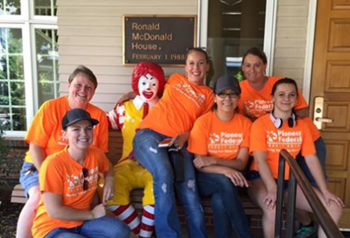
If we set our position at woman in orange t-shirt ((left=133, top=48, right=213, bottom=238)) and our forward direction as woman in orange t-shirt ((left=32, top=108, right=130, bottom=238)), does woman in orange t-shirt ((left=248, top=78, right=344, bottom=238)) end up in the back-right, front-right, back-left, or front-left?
back-left

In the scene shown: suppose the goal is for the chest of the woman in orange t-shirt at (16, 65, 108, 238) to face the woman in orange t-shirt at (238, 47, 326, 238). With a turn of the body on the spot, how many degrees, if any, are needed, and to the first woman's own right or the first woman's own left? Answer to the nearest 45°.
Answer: approximately 45° to the first woman's own left

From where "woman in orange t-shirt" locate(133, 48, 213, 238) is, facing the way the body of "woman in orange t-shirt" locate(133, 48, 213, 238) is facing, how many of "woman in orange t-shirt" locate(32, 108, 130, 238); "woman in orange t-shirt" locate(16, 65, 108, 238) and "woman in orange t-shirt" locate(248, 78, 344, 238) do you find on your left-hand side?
1

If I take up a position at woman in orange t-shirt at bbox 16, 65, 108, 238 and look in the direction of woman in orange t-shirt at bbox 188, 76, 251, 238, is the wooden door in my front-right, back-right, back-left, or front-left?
front-left

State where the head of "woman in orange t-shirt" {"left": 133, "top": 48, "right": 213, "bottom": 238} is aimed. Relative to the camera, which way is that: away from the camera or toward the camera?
toward the camera

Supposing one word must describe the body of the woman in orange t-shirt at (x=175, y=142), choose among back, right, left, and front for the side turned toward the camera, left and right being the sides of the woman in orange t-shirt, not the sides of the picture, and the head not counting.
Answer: front

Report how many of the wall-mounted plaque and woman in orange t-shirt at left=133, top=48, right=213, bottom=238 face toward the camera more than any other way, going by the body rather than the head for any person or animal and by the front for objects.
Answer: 2

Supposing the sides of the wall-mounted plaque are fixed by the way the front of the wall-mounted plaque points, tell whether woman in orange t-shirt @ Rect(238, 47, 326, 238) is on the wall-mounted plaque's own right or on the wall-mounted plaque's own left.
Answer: on the wall-mounted plaque's own left

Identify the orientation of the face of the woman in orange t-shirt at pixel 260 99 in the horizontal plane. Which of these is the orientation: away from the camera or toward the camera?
toward the camera

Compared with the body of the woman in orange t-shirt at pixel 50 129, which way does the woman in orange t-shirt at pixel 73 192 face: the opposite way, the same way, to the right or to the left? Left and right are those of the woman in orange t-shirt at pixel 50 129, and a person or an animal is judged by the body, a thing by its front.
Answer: the same way

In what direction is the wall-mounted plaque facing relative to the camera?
toward the camera

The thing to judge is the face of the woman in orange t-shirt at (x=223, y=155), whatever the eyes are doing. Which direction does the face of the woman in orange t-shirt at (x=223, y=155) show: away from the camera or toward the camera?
toward the camera

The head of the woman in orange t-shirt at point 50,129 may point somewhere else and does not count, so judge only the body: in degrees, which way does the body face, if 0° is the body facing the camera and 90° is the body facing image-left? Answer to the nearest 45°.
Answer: approximately 315°

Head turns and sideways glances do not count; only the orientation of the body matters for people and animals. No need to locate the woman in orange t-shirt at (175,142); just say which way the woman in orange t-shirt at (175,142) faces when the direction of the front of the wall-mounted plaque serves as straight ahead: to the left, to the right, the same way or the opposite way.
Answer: the same way

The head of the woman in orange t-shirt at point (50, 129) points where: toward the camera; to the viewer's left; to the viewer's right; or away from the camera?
toward the camera

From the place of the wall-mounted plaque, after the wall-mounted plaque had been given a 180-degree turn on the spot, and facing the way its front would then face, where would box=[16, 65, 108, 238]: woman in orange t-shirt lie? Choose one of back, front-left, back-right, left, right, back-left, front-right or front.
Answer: back-left

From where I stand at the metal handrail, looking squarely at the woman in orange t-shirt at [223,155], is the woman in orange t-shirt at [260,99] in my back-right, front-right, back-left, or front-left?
front-right
